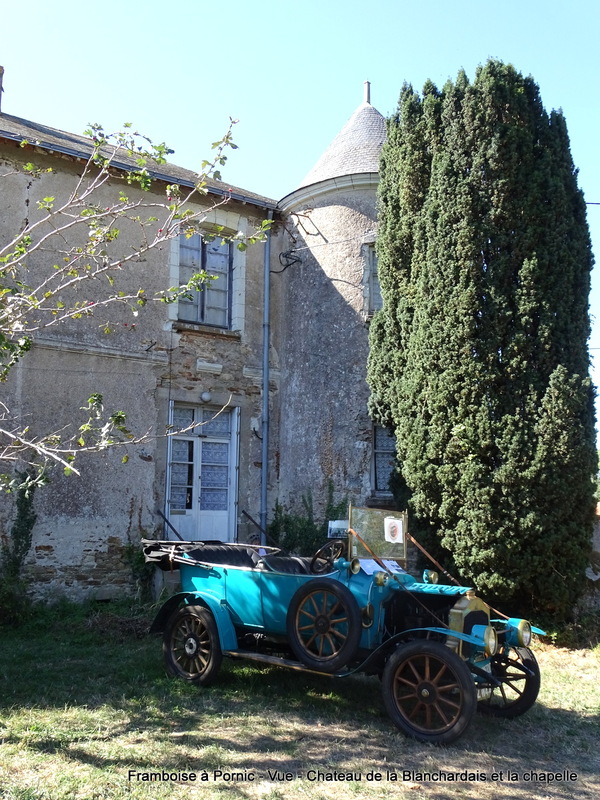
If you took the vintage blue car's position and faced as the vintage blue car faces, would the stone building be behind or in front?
behind

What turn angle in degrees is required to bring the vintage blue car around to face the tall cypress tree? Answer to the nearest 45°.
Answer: approximately 90° to its left

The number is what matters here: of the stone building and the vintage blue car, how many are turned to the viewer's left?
0

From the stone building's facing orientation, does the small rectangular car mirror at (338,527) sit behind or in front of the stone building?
in front

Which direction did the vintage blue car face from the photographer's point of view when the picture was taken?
facing the viewer and to the right of the viewer
